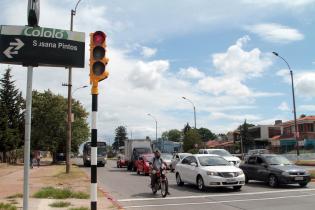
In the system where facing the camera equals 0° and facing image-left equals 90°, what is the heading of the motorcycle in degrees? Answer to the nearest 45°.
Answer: approximately 315°

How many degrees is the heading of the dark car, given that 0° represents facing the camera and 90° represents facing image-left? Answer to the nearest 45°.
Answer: approximately 315°

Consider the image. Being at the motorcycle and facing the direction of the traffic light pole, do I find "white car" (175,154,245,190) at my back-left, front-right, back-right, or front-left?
back-left

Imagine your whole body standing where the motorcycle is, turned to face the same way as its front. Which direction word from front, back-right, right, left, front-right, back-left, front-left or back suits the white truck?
back-left

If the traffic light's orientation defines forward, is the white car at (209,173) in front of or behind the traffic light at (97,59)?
behind

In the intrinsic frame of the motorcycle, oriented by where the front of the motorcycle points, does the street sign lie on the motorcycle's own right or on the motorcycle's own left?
on the motorcycle's own right

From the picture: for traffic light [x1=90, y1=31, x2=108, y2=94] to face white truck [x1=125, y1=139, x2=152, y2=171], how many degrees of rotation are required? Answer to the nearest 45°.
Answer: approximately 180°
